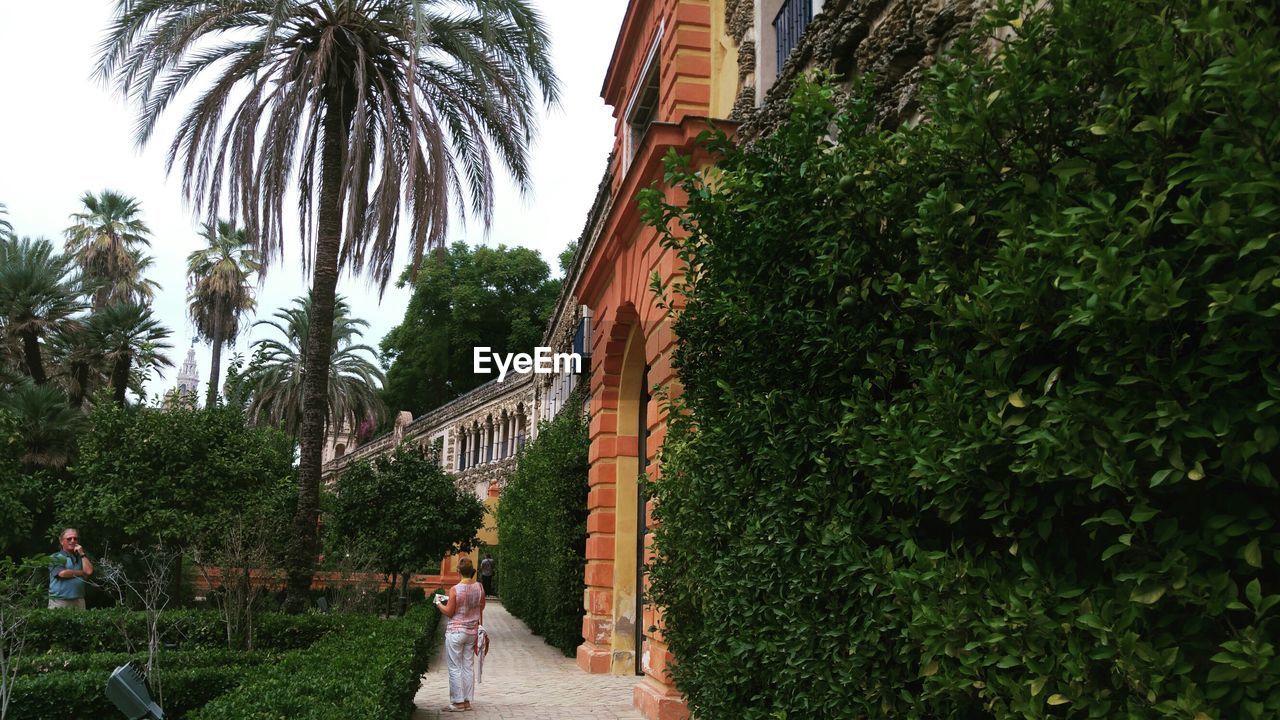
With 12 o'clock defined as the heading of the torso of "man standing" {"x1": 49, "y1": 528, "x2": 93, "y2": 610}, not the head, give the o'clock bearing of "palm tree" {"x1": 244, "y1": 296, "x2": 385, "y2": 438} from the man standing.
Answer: The palm tree is roughly at 8 o'clock from the man standing.

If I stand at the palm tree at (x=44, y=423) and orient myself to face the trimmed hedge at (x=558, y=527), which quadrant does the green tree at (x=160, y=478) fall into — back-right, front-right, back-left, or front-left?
front-right

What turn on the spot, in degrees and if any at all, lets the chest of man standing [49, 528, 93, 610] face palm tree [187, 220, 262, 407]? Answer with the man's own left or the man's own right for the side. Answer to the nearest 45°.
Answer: approximately 135° to the man's own left

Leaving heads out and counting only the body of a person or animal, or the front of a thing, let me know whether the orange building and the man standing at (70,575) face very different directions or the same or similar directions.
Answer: very different directions

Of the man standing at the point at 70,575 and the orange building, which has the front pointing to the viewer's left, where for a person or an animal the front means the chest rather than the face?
the orange building

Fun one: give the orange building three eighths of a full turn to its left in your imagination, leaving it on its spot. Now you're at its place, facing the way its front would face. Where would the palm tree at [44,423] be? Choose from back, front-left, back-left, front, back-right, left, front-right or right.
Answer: back

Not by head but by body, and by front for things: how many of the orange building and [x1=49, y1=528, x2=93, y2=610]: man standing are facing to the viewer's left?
1

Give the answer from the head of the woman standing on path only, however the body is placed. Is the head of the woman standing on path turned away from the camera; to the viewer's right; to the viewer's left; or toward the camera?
away from the camera

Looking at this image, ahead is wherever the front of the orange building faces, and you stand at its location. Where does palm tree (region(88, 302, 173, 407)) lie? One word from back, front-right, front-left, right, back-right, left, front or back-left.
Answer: front-right

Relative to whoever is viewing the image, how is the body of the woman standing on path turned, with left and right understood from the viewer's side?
facing away from the viewer and to the left of the viewer

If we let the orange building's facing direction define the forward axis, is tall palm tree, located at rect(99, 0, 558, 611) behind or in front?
in front

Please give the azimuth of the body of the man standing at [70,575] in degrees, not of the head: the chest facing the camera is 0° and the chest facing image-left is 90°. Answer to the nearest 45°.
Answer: approximately 315°

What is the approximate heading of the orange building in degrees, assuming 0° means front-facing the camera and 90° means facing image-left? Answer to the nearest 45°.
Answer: approximately 90°

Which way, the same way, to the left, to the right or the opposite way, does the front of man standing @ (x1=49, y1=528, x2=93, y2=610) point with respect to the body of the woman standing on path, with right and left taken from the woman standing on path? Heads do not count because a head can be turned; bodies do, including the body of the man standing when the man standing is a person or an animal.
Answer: the opposite way

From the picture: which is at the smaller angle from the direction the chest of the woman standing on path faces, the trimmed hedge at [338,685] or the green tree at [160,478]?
the green tree
